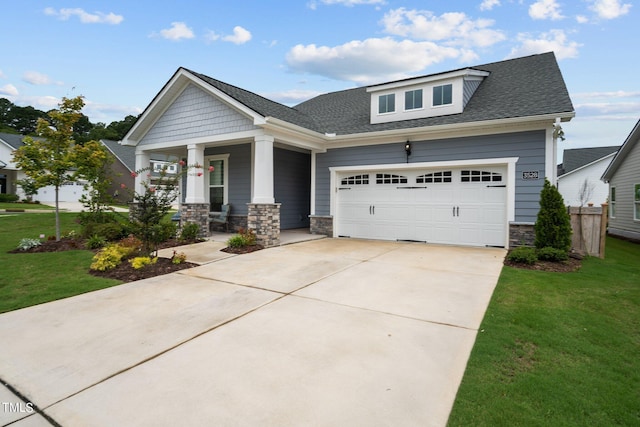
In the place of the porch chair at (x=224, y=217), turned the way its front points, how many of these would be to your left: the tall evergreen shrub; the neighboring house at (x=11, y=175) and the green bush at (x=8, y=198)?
1

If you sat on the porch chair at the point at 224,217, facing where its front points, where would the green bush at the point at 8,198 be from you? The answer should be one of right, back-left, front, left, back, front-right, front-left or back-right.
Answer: right

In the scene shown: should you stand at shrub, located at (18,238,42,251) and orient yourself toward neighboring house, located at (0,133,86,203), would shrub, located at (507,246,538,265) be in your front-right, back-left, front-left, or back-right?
back-right

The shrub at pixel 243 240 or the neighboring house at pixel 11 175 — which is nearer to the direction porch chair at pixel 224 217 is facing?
the shrub

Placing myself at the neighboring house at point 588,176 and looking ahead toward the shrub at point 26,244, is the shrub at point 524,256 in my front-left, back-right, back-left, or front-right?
front-left

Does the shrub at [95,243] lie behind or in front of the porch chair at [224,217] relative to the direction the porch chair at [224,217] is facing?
in front

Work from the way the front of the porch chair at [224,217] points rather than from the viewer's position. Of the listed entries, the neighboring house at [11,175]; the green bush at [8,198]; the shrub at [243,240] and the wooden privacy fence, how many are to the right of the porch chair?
2

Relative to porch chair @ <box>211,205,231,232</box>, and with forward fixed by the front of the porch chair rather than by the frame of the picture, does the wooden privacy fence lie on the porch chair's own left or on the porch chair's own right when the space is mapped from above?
on the porch chair's own left

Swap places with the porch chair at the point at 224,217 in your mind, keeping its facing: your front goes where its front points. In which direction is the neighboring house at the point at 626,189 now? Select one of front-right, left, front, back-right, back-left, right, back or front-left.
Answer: back-left

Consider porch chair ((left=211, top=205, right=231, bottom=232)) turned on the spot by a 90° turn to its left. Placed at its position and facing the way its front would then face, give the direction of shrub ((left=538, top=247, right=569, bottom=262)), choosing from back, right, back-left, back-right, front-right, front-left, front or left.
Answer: front

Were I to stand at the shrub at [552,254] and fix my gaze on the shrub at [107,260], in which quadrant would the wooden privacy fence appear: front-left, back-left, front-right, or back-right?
back-right

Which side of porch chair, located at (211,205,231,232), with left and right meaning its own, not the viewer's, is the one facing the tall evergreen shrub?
left

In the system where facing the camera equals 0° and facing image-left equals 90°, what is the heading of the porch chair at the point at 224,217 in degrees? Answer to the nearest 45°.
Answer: approximately 45°

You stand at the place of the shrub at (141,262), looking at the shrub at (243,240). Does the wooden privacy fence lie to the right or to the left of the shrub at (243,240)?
right

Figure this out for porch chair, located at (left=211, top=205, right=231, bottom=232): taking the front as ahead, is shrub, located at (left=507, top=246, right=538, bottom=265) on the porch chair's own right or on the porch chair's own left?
on the porch chair's own left
